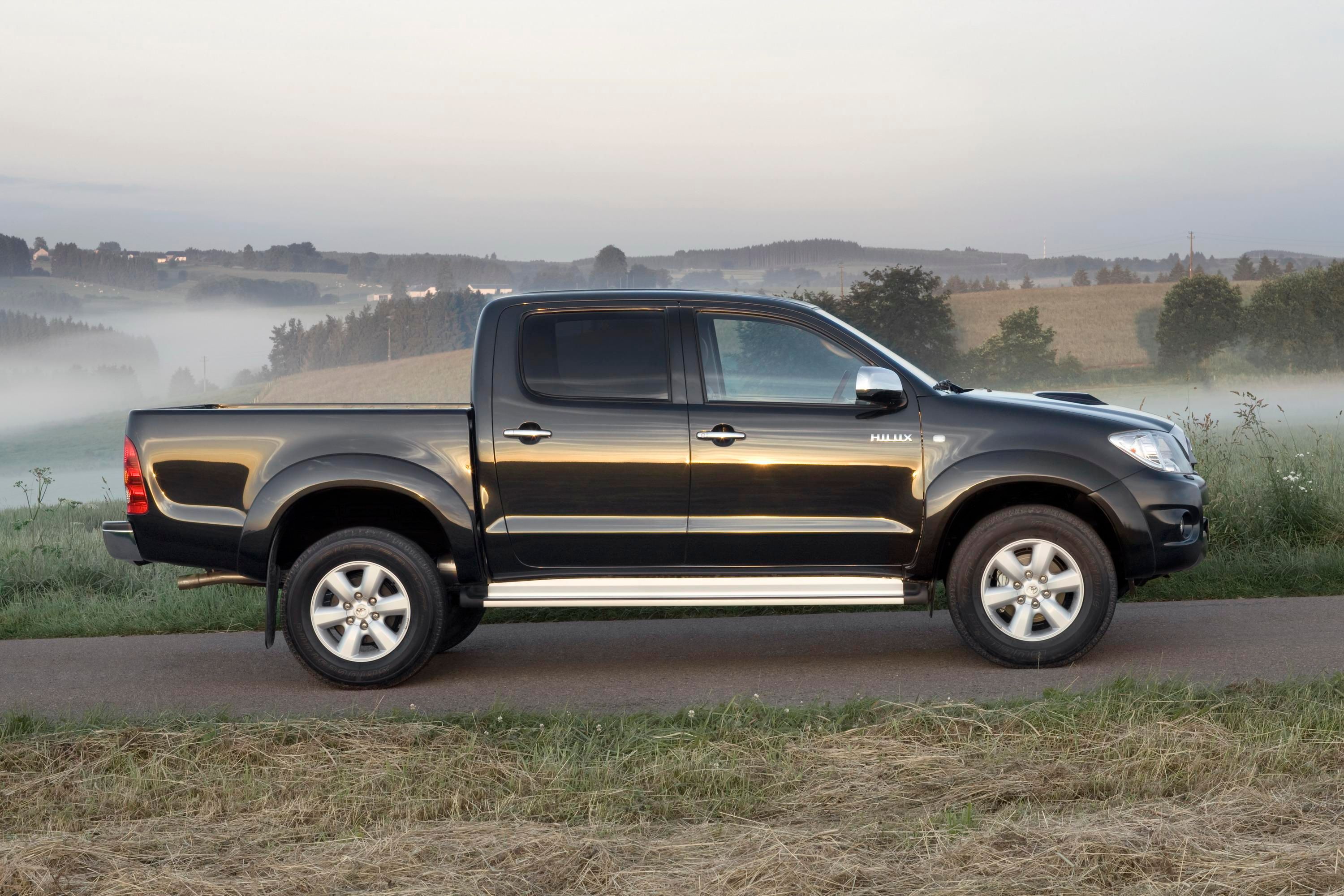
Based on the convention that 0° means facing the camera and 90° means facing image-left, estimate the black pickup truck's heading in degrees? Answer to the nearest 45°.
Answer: approximately 270°
